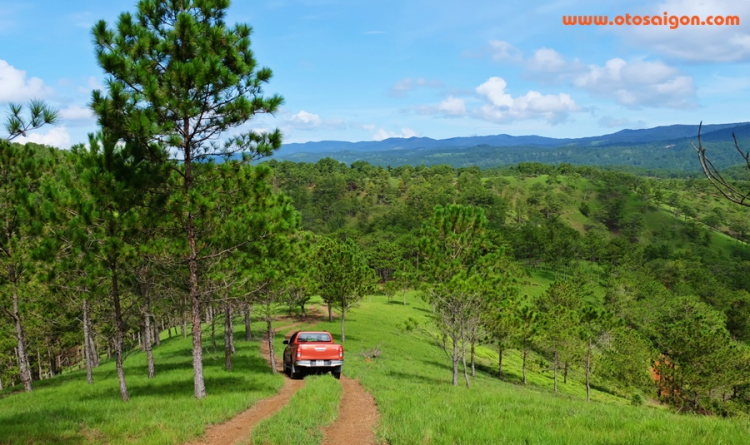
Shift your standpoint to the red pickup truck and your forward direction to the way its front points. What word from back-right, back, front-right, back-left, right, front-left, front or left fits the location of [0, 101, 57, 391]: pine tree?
left

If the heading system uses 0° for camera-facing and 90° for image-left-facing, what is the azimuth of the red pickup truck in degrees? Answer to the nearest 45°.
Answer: approximately 180°

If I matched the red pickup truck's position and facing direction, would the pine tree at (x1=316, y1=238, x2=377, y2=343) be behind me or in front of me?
in front

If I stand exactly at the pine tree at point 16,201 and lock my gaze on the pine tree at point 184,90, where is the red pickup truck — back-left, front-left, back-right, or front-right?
front-left
